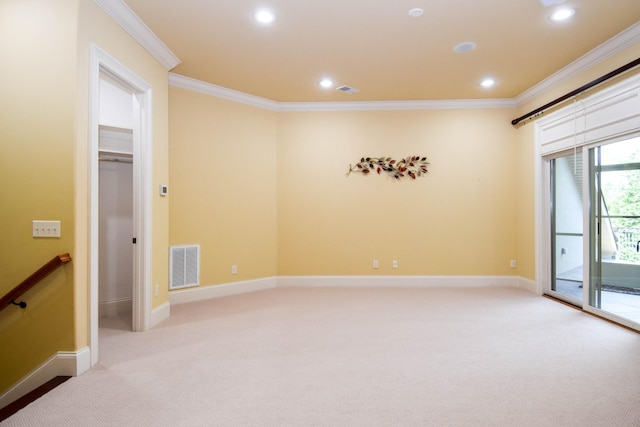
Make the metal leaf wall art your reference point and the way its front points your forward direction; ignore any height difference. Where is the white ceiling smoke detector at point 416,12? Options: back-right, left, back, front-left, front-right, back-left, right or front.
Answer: front

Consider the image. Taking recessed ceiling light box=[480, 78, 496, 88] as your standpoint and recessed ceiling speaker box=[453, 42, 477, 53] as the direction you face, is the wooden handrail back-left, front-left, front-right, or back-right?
front-right

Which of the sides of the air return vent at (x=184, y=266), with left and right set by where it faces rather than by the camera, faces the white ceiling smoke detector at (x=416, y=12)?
front

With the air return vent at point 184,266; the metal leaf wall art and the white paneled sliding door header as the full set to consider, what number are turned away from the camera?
0

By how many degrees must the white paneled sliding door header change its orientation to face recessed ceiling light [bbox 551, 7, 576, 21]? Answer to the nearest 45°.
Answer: approximately 45° to its left

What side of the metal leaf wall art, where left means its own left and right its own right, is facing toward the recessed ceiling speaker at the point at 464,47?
front

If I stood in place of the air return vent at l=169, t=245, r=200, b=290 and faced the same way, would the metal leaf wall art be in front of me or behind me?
in front

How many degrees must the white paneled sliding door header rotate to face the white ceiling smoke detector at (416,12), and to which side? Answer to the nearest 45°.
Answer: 0° — it already faces it

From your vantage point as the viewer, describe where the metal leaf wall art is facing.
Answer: facing the viewer

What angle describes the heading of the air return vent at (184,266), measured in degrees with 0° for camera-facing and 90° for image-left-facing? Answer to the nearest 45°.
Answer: approximately 315°

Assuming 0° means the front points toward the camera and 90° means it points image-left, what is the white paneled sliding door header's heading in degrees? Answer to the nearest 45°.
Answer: approximately 45°

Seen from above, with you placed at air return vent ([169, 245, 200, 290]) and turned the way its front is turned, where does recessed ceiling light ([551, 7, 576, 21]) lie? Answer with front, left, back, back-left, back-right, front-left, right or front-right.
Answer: front

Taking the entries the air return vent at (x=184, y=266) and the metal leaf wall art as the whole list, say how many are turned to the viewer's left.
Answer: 0

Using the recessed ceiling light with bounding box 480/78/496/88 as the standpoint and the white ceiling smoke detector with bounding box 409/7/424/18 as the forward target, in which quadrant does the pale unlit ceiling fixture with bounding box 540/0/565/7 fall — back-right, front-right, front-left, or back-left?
front-left
